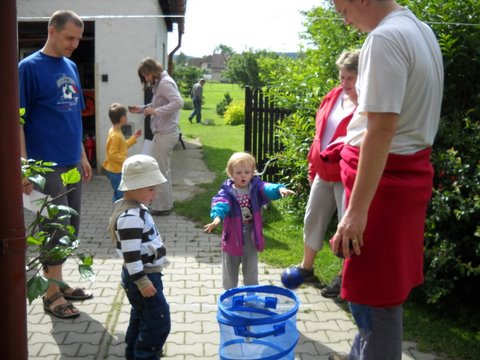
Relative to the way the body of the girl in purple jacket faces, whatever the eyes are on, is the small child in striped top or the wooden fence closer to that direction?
the small child in striped top

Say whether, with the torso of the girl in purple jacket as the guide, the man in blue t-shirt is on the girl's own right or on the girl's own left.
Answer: on the girl's own right

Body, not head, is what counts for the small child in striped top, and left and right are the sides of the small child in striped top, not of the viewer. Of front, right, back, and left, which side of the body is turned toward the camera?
right

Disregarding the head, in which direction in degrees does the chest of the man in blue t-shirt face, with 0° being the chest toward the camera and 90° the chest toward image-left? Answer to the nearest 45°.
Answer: approximately 315°

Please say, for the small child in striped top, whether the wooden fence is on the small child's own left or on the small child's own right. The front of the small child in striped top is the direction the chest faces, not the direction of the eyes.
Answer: on the small child's own left

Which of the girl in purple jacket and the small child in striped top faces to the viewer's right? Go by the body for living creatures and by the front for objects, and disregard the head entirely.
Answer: the small child in striped top

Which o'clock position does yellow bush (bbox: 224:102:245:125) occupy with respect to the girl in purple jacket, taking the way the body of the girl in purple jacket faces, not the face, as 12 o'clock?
The yellow bush is roughly at 6 o'clock from the girl in purple jacket.

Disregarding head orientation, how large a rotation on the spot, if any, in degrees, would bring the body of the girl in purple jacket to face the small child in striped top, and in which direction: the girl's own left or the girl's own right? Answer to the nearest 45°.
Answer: approximately 45° to the girl's own right

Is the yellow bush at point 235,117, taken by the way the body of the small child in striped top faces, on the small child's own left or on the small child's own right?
on the small child's own left

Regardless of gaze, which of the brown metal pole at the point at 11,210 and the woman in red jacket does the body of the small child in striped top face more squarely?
the woman in red jacket

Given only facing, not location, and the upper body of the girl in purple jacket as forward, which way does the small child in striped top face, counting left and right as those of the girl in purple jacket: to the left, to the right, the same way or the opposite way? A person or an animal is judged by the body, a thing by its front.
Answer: to the left

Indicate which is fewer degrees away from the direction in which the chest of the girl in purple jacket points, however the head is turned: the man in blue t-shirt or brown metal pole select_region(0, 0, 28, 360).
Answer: the brown metal pole

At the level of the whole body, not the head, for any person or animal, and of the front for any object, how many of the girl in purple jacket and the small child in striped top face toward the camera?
1
